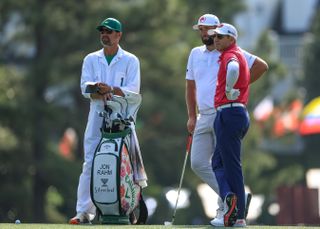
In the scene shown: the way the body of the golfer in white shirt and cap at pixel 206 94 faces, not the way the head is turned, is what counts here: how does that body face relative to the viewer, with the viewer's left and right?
facing the viewer and to the left of the viewer
